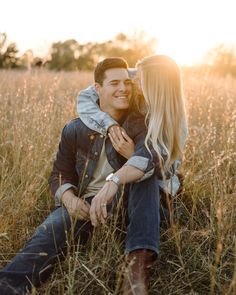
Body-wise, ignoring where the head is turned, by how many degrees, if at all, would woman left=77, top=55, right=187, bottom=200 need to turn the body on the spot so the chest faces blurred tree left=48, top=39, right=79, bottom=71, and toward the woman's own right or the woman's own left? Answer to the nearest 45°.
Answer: approximately 90° to the woman's own right

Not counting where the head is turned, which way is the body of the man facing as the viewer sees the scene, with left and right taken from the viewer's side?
facing the viewer

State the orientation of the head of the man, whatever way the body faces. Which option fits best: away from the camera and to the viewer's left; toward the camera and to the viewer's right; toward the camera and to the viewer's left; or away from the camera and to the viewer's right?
toward the camera and to the viewer's right

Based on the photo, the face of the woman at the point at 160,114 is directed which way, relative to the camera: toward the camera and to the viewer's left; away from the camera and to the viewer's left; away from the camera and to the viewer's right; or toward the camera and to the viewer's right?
away from the camera and to the viewer's left

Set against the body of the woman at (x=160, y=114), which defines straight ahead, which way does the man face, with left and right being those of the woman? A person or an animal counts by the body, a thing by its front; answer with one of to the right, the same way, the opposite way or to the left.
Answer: to the left

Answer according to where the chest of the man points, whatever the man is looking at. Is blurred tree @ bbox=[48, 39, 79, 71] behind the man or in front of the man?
behind

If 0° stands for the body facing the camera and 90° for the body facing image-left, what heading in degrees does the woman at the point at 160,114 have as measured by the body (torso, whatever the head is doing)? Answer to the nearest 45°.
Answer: approximately 90°
